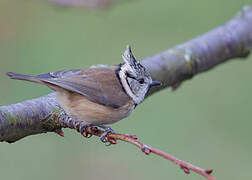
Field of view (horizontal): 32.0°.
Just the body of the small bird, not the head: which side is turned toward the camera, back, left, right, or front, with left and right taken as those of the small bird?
right
